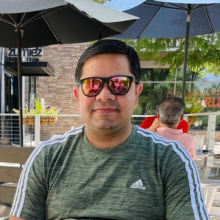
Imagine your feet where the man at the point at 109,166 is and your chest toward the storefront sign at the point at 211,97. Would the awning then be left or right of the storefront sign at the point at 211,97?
left

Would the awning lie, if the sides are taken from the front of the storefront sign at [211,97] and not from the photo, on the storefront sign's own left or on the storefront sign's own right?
on the storefront sign's own right

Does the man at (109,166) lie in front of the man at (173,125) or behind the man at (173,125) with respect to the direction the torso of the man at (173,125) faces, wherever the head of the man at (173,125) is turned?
behind

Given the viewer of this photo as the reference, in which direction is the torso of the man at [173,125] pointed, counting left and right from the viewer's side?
facing away from the viewer

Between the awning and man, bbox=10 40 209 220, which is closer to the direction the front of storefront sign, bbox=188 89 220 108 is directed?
the man

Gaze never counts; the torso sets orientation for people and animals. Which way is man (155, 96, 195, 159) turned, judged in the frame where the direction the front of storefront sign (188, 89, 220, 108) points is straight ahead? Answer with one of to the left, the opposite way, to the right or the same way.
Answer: the opposite way

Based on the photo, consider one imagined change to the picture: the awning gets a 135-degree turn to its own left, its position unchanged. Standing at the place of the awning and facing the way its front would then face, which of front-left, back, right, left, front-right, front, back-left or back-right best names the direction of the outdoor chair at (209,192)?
back-right

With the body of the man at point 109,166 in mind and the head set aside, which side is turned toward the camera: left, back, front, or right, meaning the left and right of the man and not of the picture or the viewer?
front

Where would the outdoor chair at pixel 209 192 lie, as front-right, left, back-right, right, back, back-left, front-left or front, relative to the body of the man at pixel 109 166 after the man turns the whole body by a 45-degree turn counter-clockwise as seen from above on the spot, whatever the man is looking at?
left

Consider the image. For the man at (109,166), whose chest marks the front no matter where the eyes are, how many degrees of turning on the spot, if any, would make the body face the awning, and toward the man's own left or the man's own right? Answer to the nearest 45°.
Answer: approximately 180°

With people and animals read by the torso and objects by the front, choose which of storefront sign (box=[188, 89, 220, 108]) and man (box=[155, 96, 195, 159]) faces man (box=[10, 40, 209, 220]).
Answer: the storefront sign

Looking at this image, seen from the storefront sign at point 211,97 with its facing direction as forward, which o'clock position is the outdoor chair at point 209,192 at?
The outdoor chair is roughly at 12 o'clock from the storefront sign.

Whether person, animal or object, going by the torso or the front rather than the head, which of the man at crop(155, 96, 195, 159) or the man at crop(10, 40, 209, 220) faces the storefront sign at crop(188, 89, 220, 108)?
the man at crop(155, 96, 195, 159)

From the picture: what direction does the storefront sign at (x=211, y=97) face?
toward the camera
